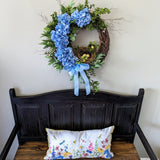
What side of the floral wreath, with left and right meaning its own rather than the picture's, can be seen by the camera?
front

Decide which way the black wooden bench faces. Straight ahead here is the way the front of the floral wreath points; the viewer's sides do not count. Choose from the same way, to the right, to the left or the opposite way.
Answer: the same way

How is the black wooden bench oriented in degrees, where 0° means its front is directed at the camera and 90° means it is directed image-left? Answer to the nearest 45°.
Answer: approximately 0°

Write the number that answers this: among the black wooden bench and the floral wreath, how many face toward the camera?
2
